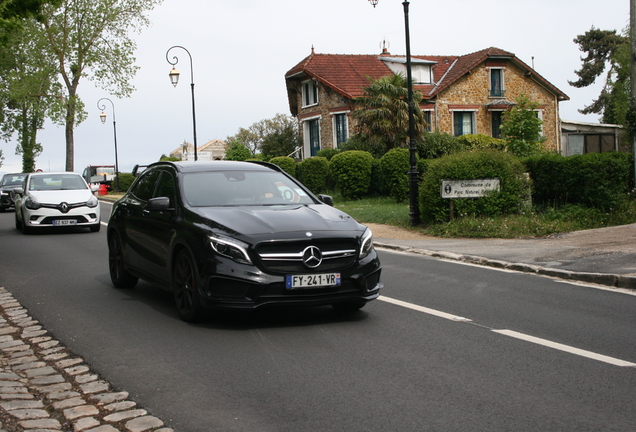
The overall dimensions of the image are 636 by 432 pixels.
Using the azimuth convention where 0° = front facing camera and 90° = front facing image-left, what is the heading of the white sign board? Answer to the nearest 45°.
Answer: approximately 0°

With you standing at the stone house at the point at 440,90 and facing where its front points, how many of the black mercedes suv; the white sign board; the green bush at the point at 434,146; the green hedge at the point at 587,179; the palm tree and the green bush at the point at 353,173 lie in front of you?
6

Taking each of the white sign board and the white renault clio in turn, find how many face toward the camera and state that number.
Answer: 2

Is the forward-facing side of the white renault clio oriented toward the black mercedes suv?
yes

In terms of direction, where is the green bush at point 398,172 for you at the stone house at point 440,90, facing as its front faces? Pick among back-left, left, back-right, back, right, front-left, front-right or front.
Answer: front

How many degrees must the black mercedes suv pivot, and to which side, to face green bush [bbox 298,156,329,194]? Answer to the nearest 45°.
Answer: approximately 135° to its left

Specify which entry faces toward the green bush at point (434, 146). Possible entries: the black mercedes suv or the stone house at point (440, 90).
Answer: the stone house

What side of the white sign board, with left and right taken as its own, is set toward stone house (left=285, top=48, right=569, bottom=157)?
back

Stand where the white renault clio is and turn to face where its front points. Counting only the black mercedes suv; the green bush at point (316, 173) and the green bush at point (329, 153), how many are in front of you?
1

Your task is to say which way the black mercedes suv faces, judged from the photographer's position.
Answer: facing the viewer and to the right of the viewer

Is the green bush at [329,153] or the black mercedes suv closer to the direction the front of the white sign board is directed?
the black mercedes suv

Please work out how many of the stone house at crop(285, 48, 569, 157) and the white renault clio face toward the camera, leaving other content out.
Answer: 2

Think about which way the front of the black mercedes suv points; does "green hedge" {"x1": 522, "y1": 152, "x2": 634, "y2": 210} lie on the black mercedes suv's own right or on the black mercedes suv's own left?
on the black mercedes suv's own left

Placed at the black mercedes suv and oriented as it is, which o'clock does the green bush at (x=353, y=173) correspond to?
The green bush is roughly at 8 o'clock from the black mercedes suv.

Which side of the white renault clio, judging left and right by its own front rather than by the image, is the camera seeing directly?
front

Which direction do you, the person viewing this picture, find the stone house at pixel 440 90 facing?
facing the viewer

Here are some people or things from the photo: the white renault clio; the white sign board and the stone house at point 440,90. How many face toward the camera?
3

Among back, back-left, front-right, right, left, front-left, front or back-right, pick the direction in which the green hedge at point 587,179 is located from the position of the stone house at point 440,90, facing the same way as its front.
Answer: front
